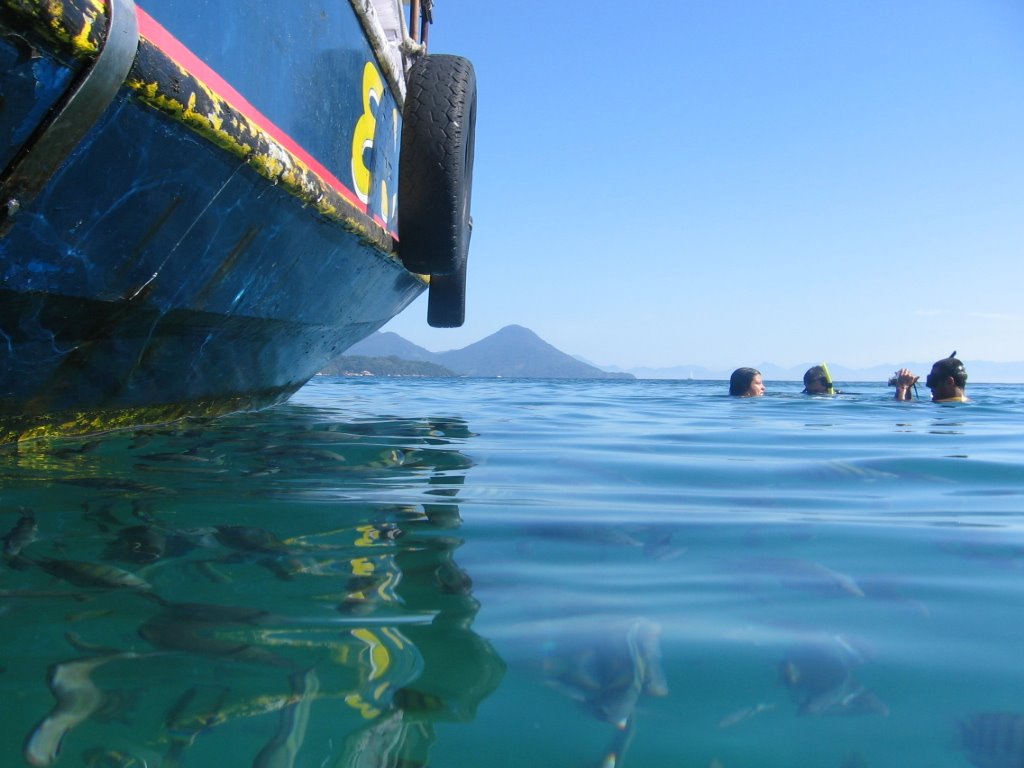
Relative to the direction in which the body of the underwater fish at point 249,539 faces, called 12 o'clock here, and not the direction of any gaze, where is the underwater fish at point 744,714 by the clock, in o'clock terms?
the underwater fish at point 744,714 is roughly at 8 o'clock from the underwater fish at point 249,539.

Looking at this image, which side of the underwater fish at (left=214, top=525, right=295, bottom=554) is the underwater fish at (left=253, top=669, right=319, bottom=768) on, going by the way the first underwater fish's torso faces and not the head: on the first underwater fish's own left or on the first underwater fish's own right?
on the first underwater fish's own left

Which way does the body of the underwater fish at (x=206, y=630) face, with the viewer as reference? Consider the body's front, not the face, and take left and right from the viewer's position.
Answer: facing to the left of the viewer

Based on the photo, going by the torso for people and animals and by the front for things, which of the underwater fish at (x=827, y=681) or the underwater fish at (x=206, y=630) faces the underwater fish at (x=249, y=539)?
the underwater fish at (x=827, y=681)

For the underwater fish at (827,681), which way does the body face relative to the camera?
to the viewer's left

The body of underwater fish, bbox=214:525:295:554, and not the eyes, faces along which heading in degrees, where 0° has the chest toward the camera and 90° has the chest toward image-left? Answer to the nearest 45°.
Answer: approximately 90°
